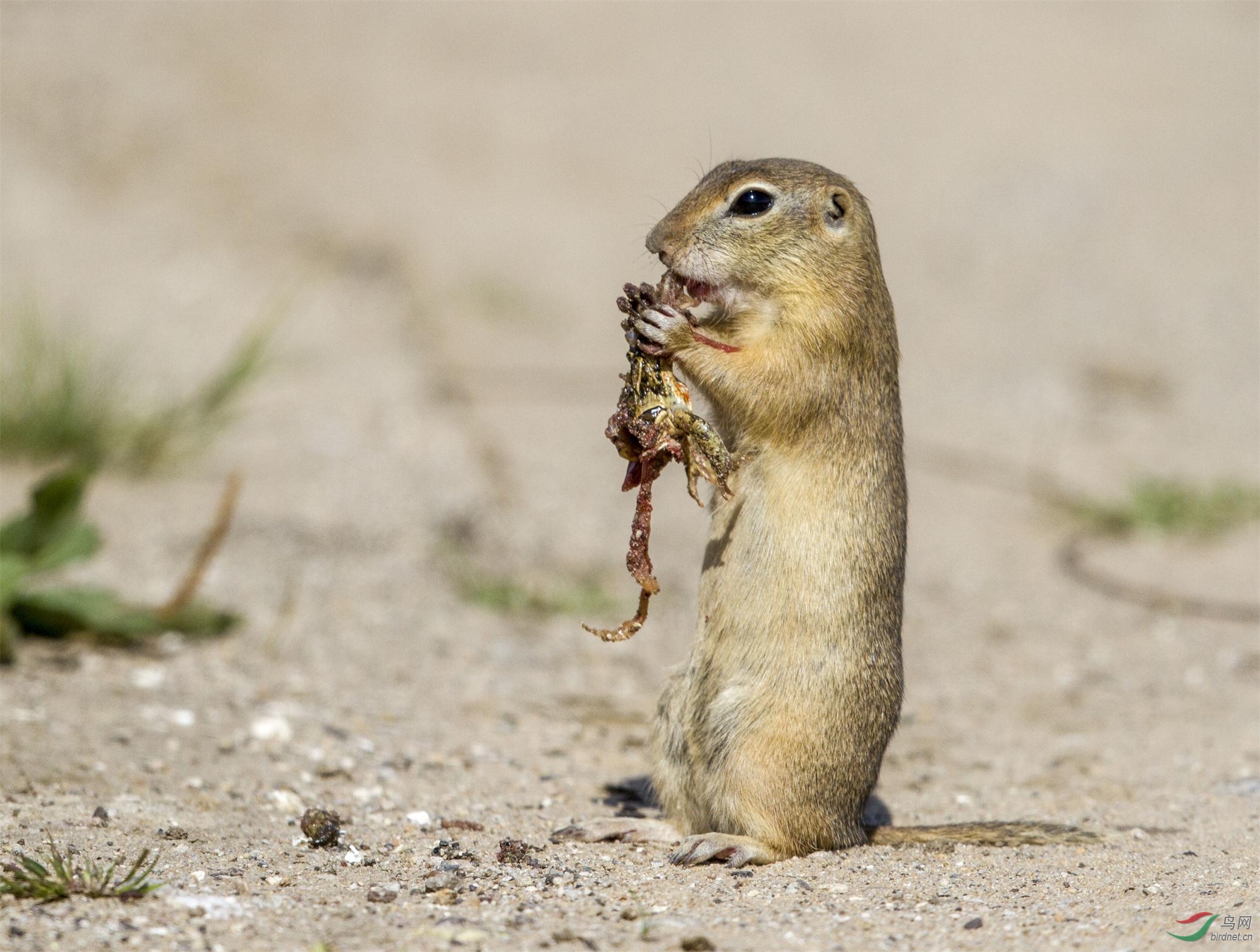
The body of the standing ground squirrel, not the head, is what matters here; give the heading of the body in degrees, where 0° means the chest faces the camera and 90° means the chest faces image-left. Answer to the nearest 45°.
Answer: approximately 90°

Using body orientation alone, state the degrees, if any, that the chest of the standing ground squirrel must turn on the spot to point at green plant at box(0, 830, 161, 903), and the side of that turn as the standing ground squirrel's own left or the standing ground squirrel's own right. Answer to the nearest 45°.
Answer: approximately 45° to the standing ground squirrel's own left

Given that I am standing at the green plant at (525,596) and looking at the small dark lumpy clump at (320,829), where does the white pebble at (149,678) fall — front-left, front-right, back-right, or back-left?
front-right

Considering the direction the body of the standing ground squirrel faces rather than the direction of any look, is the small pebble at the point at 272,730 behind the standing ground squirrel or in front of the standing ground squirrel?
in front

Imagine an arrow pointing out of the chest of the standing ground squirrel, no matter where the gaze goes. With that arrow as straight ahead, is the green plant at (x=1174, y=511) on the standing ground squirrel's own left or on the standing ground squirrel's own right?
on the standing ground squirrel's own right

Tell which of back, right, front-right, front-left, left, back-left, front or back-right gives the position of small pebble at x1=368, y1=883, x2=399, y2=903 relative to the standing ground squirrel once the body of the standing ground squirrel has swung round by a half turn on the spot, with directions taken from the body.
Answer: back-right
